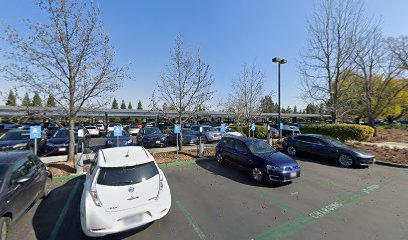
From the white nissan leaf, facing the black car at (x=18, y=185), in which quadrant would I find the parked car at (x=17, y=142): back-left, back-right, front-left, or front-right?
front-right

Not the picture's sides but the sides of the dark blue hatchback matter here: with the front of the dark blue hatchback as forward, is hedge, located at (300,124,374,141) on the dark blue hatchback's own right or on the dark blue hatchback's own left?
on the dark blue hatchback's own left

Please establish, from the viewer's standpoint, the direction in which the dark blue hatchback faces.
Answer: facing the viewer and to the right of the viewer

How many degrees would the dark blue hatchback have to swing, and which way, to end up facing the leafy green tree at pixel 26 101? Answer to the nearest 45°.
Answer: approximately 135° to its right

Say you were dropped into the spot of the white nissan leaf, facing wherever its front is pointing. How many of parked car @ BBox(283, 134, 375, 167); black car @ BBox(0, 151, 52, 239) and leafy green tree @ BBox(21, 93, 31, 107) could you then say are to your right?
1
